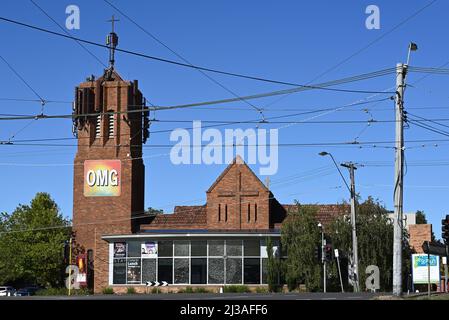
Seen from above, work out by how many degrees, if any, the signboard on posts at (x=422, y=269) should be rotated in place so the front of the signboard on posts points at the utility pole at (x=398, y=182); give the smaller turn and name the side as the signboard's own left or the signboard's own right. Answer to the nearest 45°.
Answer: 0° — it already faces it

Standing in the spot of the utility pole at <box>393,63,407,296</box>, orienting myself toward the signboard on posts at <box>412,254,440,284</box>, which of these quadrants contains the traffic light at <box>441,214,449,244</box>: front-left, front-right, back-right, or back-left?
front-right

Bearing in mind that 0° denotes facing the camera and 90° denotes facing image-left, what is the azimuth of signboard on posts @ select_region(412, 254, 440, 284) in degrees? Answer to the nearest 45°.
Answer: approximately 0°
